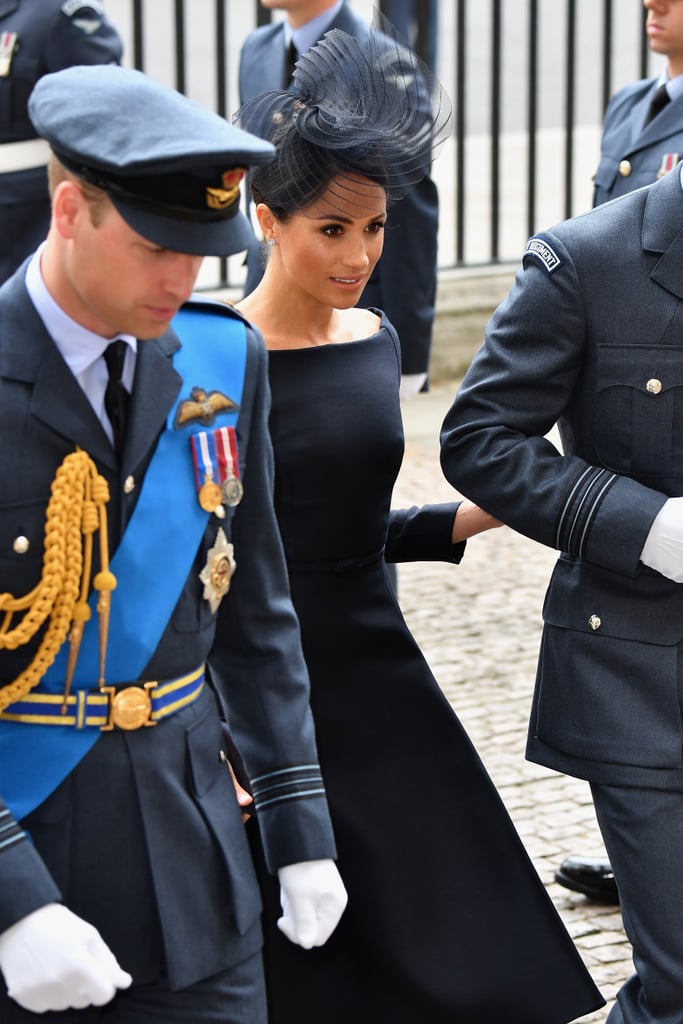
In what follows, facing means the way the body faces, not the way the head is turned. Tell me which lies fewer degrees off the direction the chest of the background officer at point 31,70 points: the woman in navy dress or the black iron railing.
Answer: the woman in navy dress

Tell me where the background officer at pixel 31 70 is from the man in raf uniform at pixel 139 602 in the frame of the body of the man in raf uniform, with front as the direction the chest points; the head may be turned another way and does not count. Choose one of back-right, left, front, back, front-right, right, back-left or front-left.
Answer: back-left

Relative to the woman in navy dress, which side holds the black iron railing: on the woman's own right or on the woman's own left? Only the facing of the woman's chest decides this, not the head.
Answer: on the woman's own left

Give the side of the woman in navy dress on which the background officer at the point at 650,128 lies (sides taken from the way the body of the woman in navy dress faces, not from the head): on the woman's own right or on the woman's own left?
on the woman's own left

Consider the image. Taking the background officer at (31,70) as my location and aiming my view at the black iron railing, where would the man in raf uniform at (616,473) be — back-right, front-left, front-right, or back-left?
back-right

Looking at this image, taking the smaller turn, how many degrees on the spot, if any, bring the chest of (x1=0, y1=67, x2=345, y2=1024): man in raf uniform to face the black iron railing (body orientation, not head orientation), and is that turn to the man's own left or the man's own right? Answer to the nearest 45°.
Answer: approximately 135° to the man's own left

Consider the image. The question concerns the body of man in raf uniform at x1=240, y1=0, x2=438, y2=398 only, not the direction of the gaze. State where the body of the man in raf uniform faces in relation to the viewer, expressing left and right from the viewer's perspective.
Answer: facing the viewer and to the left of the viewer

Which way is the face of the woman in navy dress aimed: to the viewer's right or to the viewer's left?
to the viewer's right

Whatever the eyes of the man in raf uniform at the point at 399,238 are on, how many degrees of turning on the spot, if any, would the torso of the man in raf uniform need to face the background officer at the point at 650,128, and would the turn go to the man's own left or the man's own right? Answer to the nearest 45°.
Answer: approximately 135° to the man's own left

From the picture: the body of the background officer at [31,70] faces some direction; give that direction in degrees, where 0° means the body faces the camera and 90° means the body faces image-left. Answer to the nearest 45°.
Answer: approximately 45°

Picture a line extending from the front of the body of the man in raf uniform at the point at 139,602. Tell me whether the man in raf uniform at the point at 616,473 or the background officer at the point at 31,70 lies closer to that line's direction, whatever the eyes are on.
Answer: the man in raf uniform

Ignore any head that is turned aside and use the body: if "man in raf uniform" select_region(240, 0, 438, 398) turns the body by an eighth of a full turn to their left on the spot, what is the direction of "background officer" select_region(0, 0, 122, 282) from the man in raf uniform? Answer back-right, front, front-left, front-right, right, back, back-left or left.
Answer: right

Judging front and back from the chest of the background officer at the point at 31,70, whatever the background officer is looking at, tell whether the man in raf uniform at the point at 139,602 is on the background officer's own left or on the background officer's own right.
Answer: on the background officer's own left

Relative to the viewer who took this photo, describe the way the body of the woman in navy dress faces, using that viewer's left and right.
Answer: facing the viewer and to the right of the viewer
